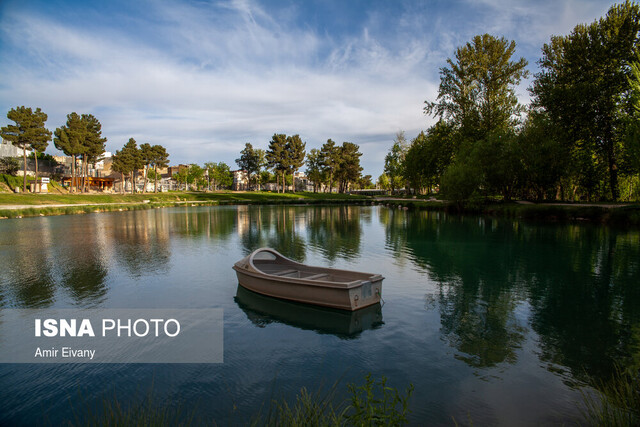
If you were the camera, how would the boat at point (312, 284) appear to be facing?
facing away from the viewer and to the left of the viewer

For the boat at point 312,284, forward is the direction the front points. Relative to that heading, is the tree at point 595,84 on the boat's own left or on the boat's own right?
on the boat's own right

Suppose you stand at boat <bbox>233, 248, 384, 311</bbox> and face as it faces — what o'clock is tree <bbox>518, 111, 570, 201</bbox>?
The tree is roughly at 3 o'clock from the boat.
